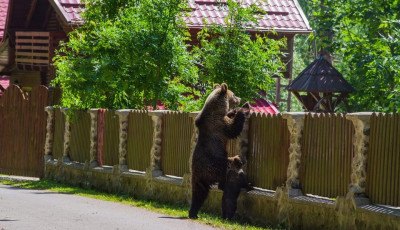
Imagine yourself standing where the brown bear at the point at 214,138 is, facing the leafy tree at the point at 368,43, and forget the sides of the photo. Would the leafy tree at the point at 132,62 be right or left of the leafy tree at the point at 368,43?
left

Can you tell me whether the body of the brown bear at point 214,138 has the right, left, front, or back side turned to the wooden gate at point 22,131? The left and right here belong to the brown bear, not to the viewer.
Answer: left

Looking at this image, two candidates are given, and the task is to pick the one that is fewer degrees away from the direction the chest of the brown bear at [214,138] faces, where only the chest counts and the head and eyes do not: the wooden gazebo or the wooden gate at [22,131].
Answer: the wooden gazebo

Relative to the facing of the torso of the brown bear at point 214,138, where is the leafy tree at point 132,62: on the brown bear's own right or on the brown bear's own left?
on the brown bear's own left

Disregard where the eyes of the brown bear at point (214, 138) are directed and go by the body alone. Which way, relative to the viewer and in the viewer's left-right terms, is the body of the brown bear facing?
facing away from the viewer and to the right of the viewer

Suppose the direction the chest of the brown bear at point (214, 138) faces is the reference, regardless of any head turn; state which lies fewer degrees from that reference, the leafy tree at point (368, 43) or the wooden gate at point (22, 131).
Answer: the leafy tree

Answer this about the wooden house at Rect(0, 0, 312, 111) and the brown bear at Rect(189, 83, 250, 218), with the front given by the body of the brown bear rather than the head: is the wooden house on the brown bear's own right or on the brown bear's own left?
on the brown bear's own left
